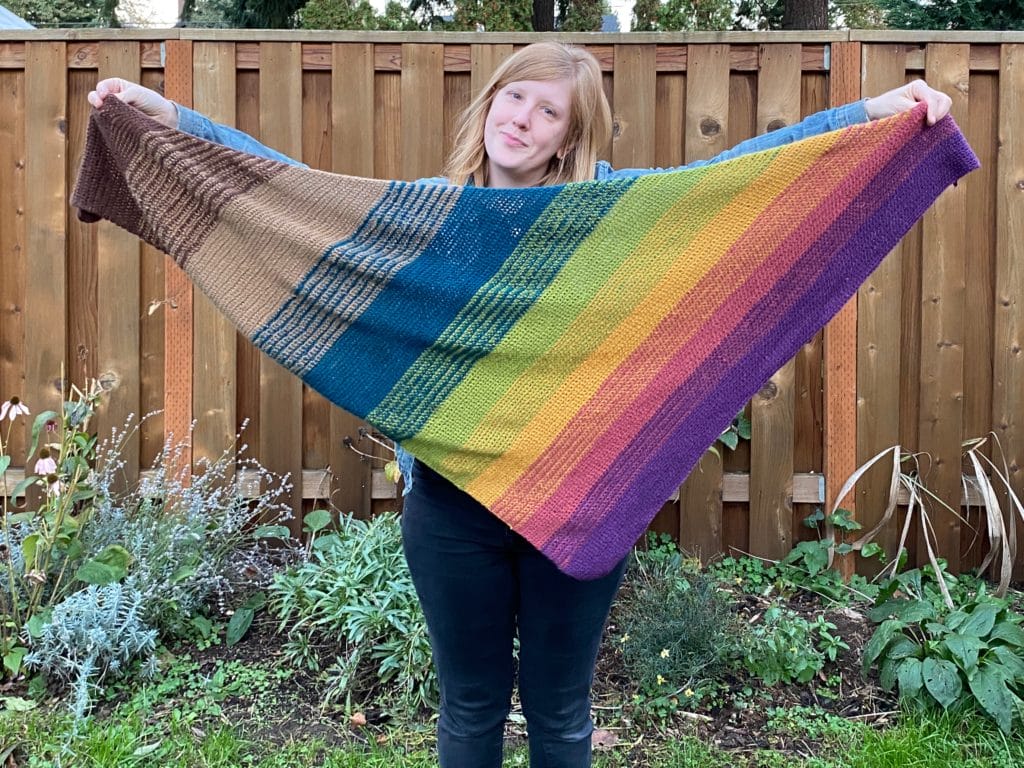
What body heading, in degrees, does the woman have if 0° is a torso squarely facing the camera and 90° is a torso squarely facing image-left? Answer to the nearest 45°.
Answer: approximately 0°

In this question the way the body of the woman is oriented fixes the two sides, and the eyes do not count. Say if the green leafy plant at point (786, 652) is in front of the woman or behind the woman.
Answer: behind

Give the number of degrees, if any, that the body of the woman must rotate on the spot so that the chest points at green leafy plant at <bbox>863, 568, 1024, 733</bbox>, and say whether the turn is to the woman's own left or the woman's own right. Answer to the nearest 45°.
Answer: approximately 135° to the woman's own left

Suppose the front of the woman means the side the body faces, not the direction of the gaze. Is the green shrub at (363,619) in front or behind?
behind
